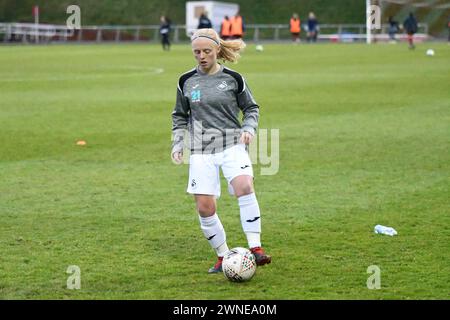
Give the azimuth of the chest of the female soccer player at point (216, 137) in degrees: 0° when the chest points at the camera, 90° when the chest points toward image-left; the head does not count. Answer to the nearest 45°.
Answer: approximately 0°

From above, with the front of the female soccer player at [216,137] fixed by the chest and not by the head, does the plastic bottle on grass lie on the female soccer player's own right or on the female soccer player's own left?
on the female soccer player's own left
